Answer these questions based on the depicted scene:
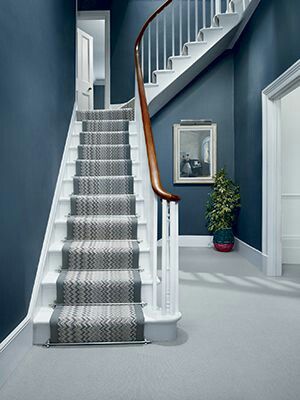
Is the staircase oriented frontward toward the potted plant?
no

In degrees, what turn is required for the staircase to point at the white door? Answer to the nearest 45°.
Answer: approximately 180°

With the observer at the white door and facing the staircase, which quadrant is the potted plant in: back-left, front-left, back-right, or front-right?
front-left

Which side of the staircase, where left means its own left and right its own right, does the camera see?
front

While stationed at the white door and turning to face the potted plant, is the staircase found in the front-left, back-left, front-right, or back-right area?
front-right
